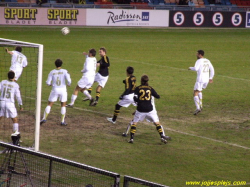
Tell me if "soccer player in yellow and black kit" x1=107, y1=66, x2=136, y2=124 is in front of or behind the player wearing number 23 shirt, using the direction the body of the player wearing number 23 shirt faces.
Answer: in front

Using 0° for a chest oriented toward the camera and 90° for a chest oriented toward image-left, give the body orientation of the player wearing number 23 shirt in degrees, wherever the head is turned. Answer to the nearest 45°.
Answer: approximately 180°

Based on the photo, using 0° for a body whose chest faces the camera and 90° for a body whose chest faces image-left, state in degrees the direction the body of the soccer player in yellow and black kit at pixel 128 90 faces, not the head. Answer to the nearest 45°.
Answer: approximately 135°

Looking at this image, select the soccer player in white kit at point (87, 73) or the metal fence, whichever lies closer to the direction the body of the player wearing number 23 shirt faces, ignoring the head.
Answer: the soccer player in white kit

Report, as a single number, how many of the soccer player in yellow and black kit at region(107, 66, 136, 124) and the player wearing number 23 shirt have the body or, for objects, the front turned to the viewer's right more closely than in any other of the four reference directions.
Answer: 0

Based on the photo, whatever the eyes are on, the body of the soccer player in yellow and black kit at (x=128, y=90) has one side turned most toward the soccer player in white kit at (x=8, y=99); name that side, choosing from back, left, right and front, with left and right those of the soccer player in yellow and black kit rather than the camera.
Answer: left

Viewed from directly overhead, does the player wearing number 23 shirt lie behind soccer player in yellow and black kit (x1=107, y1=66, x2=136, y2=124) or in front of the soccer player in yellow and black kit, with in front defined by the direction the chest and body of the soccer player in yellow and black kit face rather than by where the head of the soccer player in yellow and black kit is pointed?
behind

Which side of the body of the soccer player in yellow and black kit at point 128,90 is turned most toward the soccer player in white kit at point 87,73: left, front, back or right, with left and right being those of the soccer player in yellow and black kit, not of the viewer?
front

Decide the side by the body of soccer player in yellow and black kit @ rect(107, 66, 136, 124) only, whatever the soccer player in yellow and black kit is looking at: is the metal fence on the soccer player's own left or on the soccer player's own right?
on the soccer player's own left

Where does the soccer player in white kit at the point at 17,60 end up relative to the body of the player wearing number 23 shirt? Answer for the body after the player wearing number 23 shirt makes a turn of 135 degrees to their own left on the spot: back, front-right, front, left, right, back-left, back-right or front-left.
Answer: right

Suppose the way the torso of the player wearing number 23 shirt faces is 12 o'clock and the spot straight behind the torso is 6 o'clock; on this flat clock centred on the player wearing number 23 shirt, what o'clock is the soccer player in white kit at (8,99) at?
The soccer player in white kit is roughly at 9 o'clock from the player wearing number 23 shirt.

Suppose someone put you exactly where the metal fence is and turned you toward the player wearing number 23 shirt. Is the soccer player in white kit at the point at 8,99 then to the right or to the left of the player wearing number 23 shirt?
left

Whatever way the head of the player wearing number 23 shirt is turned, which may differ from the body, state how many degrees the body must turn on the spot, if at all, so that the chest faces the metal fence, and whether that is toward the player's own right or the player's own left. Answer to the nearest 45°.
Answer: approximately 180°
